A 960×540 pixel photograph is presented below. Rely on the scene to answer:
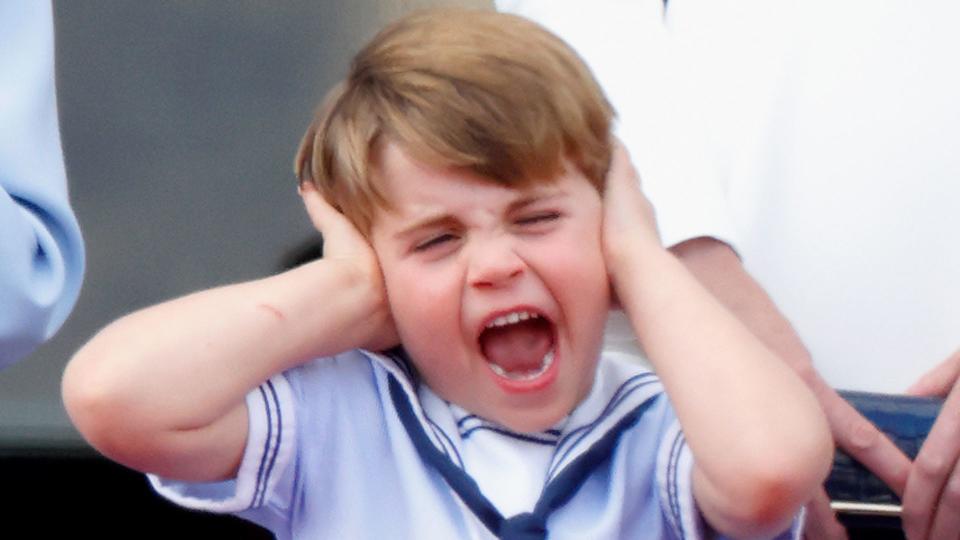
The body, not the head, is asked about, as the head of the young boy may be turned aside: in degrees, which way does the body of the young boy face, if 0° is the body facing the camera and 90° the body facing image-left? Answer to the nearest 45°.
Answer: approximately 0°
